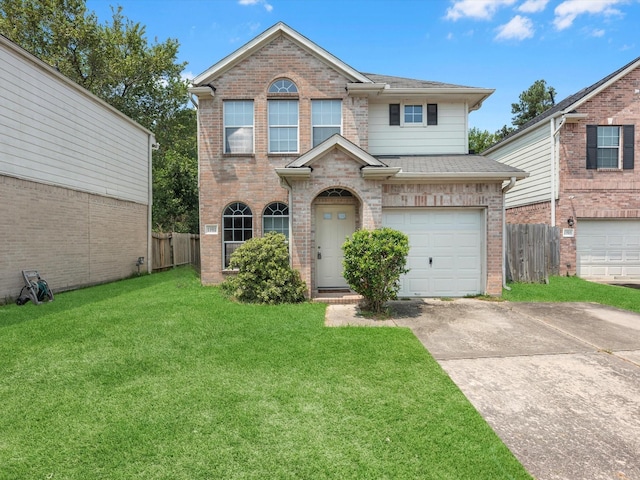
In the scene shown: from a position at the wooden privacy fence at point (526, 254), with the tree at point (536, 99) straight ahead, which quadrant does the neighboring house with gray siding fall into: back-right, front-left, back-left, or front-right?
back-left

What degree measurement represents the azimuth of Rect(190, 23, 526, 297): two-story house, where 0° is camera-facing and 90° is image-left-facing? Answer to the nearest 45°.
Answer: approximately 0°

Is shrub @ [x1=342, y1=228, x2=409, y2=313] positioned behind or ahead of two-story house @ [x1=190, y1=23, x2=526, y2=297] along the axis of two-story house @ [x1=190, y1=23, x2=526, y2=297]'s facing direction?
ahead

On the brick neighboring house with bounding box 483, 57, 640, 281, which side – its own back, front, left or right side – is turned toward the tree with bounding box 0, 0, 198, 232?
right

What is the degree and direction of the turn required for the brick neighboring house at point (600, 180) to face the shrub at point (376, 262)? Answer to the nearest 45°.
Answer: approximately 45° to its right

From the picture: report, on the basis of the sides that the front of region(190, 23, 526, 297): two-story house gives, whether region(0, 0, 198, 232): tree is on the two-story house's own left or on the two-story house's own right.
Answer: on the two-story house's own right

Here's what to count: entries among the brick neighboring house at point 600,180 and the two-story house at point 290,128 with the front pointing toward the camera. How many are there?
2

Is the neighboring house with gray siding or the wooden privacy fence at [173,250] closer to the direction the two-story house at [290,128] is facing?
the neighboring house with gray siding

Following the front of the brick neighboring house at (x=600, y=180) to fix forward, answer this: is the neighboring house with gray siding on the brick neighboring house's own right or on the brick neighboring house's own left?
on the brick neighboring house's own right

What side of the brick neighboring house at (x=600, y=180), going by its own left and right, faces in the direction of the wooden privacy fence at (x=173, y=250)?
right

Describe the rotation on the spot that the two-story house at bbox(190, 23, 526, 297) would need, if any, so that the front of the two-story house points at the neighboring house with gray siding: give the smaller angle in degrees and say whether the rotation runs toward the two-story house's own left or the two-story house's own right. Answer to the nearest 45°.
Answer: approximately 90° to the two-story house's own right
